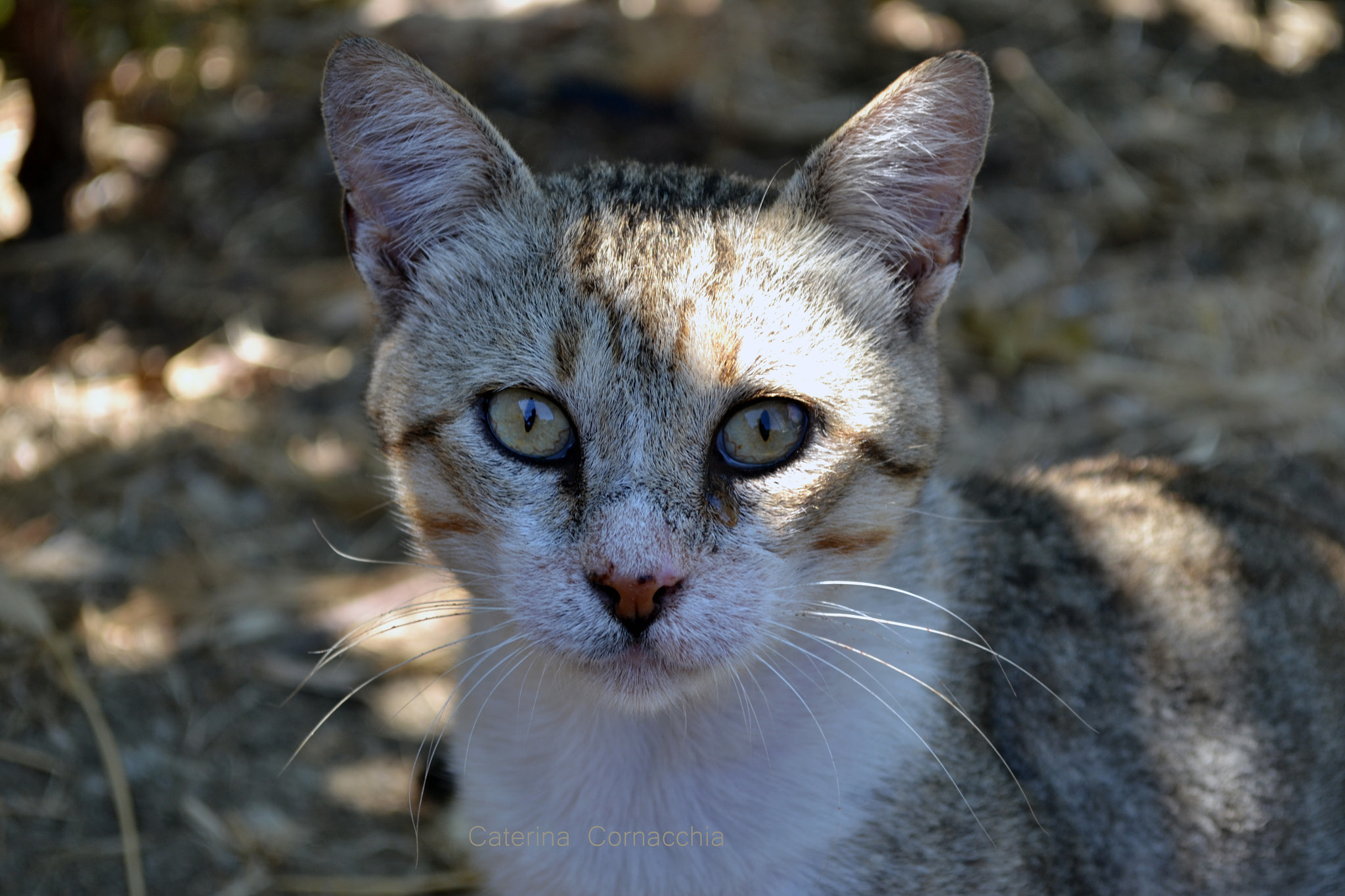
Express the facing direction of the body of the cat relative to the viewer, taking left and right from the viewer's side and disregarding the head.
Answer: facing the viewer and to the left of the viewer
